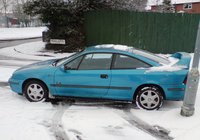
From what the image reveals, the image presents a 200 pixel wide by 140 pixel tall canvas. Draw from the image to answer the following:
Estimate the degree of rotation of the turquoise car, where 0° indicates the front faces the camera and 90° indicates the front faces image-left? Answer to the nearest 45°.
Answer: approximately 90°

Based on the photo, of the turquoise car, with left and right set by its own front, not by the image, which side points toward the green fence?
right
